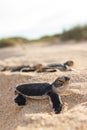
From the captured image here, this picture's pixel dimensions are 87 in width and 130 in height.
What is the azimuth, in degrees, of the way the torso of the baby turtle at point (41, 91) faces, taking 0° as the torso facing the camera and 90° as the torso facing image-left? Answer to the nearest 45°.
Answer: approximately 270°
